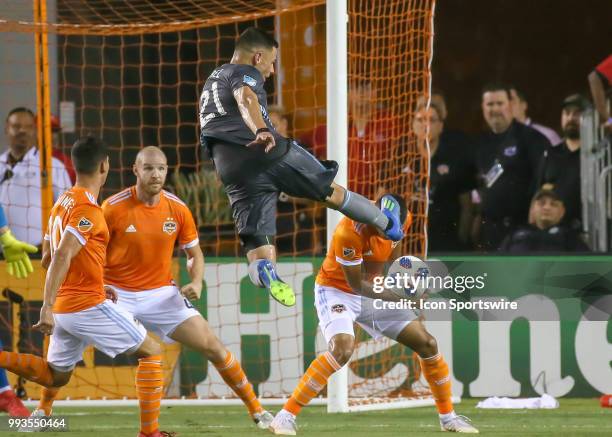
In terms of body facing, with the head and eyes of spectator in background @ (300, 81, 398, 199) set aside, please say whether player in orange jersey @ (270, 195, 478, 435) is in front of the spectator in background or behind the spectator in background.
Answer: in front

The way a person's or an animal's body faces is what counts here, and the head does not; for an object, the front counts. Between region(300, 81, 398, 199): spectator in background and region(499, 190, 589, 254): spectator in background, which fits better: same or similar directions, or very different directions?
same or similar directions

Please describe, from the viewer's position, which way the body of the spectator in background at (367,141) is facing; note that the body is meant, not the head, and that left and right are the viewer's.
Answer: facing the viewer

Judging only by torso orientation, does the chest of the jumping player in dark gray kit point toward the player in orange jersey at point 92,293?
no

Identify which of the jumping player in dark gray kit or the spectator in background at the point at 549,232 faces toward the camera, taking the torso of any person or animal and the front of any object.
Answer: the spectator in background

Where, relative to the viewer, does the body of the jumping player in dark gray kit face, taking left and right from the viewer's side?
facing away from the viewer and to the right of the viewer

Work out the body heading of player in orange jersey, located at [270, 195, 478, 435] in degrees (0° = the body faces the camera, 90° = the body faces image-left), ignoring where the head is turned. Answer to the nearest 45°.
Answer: approximately 315°

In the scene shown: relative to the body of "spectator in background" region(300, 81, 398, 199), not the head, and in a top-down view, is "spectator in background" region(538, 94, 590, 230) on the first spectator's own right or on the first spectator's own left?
on the first spectator's own left

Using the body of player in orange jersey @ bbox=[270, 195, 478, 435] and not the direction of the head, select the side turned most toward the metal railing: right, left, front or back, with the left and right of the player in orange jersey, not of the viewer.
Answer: left

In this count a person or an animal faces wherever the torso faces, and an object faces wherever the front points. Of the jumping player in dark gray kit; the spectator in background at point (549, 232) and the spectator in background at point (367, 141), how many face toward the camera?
2

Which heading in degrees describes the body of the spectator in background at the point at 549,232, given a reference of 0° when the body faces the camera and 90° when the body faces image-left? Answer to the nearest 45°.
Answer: approximately 0°

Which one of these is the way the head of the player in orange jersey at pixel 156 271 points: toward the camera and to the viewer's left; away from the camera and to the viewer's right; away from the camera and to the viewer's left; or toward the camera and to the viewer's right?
toward the camera and to the viewer's right

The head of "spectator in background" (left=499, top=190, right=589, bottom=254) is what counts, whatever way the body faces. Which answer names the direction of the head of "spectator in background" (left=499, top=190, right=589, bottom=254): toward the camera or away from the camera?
toward the camera

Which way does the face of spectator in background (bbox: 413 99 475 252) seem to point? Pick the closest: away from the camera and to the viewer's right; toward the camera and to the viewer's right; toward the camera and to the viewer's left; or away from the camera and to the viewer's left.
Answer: toward the camera and to the viewer's left

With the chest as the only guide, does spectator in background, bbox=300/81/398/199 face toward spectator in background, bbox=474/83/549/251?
no
